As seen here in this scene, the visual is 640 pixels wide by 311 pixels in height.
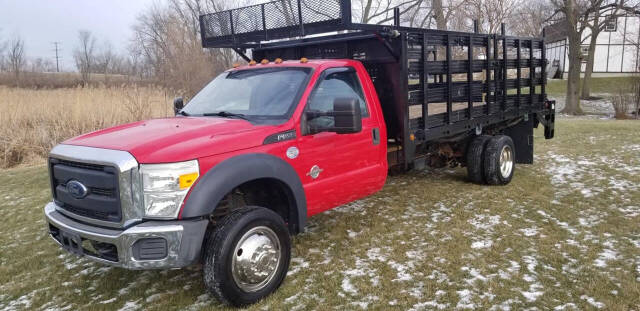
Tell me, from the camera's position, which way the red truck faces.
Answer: facing the viewer and to the left of the viewer

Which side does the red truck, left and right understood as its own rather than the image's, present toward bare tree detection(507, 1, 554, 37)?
back

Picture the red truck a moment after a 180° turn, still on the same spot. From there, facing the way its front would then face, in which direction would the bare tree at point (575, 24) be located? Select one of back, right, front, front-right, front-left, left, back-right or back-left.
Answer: front
